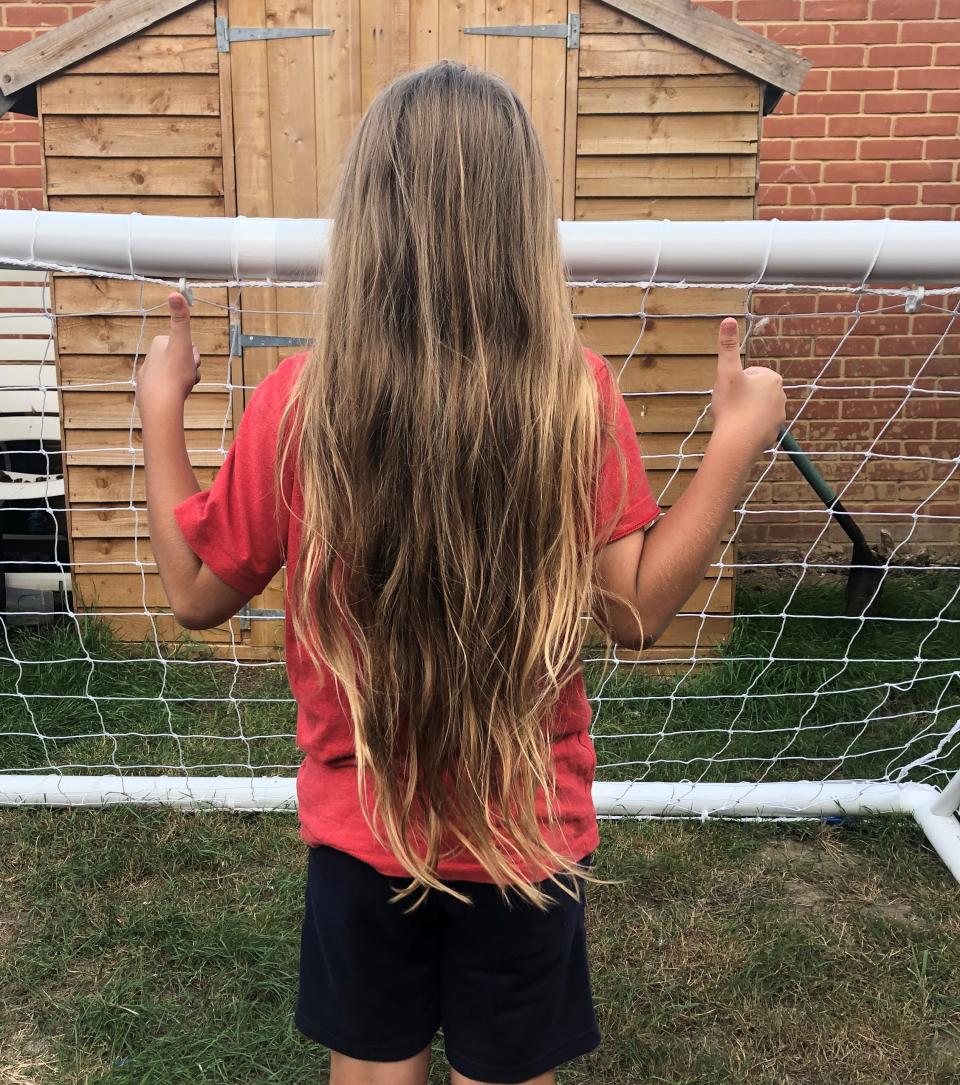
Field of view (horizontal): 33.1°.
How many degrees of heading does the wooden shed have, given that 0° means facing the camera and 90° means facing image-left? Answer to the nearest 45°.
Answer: approximately 0°

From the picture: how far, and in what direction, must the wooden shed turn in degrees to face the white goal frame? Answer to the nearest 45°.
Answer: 0° — it already faces it

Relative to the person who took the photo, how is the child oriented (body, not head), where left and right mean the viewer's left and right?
facing away from the viewer

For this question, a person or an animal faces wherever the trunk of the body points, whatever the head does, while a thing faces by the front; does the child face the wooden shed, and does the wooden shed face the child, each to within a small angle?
yes

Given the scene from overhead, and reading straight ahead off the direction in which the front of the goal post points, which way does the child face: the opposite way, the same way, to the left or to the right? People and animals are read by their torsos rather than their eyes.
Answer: the opposite way

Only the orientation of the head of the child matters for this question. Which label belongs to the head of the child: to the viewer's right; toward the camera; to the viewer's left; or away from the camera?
away from the camera

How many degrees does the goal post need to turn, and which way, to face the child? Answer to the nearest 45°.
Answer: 0° — it already faces them

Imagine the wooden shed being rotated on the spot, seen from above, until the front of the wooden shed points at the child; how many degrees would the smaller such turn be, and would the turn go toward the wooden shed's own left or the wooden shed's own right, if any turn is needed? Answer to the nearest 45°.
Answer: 0° — it already faces them
